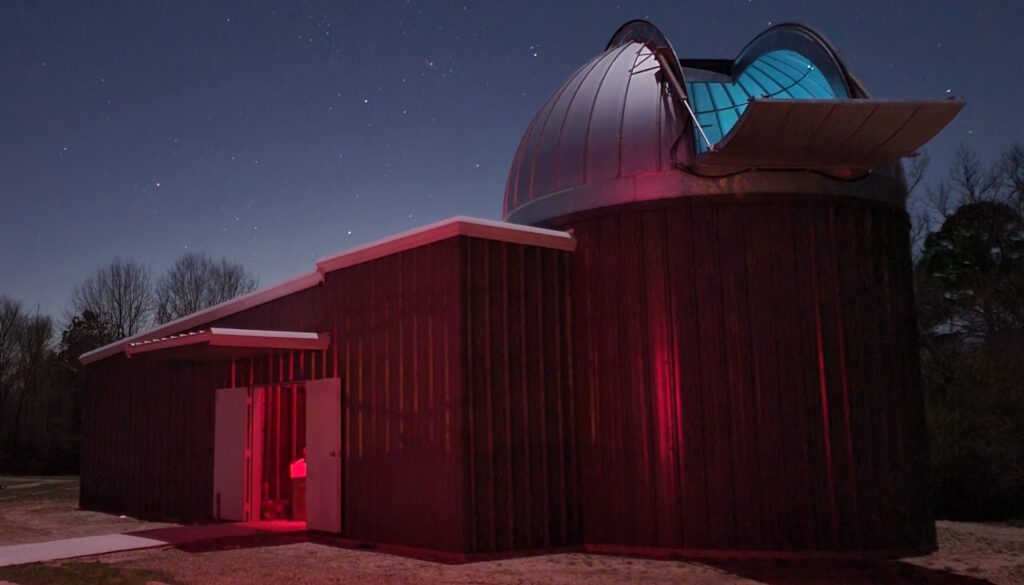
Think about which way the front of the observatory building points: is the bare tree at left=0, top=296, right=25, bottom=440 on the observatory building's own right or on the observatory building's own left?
on the observatory building's own right
